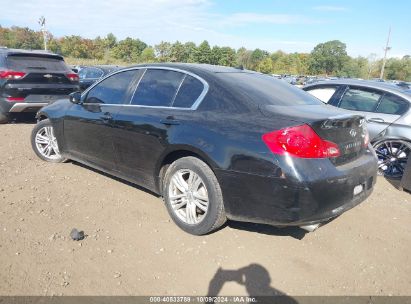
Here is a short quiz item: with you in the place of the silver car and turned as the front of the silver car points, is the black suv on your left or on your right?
on your left

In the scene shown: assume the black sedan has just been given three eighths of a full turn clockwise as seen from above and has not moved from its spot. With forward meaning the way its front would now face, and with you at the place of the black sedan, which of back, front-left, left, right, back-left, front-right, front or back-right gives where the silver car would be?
front-left

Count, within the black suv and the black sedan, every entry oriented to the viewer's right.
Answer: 0

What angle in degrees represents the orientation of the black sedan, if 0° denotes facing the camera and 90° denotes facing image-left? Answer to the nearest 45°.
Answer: approximately 135°

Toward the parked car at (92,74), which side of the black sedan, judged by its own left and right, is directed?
front

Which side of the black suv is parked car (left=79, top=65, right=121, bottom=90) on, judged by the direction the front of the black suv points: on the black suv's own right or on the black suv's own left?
on the black suv's own right

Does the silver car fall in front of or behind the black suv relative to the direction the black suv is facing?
behind

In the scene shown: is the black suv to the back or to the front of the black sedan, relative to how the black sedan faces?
to the front

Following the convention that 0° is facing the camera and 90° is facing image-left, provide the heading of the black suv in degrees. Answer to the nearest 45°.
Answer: approximately 135°
